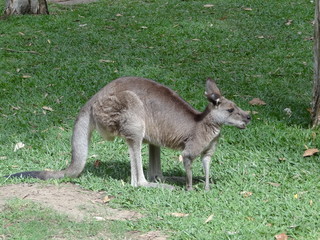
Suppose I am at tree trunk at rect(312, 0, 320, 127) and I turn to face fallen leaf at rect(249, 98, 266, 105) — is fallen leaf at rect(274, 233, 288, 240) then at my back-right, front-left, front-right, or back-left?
back-left

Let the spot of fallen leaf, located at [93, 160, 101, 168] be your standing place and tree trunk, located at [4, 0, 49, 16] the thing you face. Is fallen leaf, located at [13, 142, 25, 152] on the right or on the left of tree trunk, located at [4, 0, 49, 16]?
left

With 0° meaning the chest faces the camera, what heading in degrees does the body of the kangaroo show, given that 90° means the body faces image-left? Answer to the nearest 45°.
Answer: approximately 270°

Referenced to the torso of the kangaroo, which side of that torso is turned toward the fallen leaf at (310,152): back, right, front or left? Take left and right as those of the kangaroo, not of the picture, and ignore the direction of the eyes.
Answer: front

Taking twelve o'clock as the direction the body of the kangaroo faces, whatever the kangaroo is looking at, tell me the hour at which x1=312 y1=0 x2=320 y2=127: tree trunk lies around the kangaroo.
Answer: The tree trunk is roughly at 11 o'clock from the kangaroo.

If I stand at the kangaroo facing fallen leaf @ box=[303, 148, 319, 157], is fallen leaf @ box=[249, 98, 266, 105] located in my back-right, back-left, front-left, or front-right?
front-left

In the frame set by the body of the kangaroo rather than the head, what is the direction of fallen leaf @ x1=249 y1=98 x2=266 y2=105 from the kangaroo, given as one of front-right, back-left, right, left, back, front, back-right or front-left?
front-left

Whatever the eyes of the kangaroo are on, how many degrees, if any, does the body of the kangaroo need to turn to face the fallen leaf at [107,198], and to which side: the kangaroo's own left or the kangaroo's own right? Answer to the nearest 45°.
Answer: approximately 135° to the kangaroo's own right

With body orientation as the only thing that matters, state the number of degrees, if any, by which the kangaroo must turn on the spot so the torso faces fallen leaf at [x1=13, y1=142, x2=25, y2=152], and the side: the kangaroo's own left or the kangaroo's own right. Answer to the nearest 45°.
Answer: approximately 135° to the kangaroo's own left

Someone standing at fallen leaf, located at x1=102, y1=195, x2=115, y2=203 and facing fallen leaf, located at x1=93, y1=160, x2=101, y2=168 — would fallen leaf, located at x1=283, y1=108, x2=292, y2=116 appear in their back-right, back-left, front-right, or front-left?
front-right

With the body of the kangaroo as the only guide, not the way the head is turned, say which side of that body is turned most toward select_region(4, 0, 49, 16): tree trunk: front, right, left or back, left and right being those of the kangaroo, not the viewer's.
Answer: left

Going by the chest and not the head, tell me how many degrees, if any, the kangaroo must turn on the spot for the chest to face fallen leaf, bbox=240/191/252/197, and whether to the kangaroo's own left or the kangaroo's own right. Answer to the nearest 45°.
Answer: approximately 45° to the kangaroo's own right
